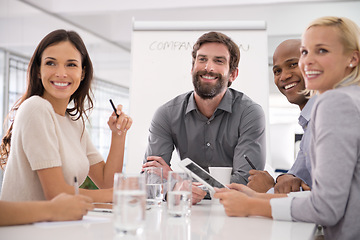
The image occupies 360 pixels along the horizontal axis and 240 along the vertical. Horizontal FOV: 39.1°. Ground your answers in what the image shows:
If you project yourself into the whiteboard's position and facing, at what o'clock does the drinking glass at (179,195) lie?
The drinking glass is roughly at 12 o'clock from the whiteboard.

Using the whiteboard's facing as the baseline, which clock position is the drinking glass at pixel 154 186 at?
The drinking glass is roughly at 12 o'clock from the whiteboard.

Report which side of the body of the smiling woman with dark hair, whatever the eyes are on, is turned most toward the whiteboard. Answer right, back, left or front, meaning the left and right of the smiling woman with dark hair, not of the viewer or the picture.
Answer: left

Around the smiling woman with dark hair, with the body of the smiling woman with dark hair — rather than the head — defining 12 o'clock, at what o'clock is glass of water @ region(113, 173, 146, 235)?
The glass of water is roughly at 1 o'clock from the smiling woman with dark hair.

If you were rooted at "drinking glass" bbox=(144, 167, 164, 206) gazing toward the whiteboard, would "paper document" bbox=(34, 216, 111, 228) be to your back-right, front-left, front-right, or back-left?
back-left
